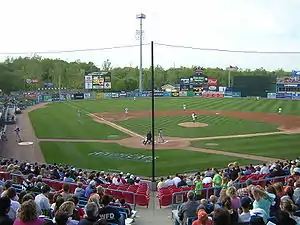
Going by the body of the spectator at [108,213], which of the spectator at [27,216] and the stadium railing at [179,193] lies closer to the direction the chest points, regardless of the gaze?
the stadium railing

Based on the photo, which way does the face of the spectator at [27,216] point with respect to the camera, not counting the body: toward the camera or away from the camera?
away from the camera

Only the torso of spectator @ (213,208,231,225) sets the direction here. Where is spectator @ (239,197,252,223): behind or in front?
in front

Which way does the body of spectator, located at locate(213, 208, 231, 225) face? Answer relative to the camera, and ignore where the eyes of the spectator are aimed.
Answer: away from the camera

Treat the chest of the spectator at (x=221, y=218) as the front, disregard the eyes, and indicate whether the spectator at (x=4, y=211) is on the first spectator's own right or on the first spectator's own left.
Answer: on the first spectator's own left

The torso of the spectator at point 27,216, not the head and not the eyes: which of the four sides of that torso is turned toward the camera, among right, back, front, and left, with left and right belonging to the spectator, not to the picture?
back

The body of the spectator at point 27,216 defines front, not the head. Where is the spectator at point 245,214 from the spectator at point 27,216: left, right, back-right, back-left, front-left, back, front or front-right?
right

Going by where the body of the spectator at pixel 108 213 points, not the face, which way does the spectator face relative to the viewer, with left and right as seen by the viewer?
facing away from the viewer

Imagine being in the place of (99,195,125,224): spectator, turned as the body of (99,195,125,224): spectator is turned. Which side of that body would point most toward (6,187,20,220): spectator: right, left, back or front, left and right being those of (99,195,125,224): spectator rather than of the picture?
left

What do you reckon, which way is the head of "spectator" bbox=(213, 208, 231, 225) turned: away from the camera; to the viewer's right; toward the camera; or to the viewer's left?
away from the camera

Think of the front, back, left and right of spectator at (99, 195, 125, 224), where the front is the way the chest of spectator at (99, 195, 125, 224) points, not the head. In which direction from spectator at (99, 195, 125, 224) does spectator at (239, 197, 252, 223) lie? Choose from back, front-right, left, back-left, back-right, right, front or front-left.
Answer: right

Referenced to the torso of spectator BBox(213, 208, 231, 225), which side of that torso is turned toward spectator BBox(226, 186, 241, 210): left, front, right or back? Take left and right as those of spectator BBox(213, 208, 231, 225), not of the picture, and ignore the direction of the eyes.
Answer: front
